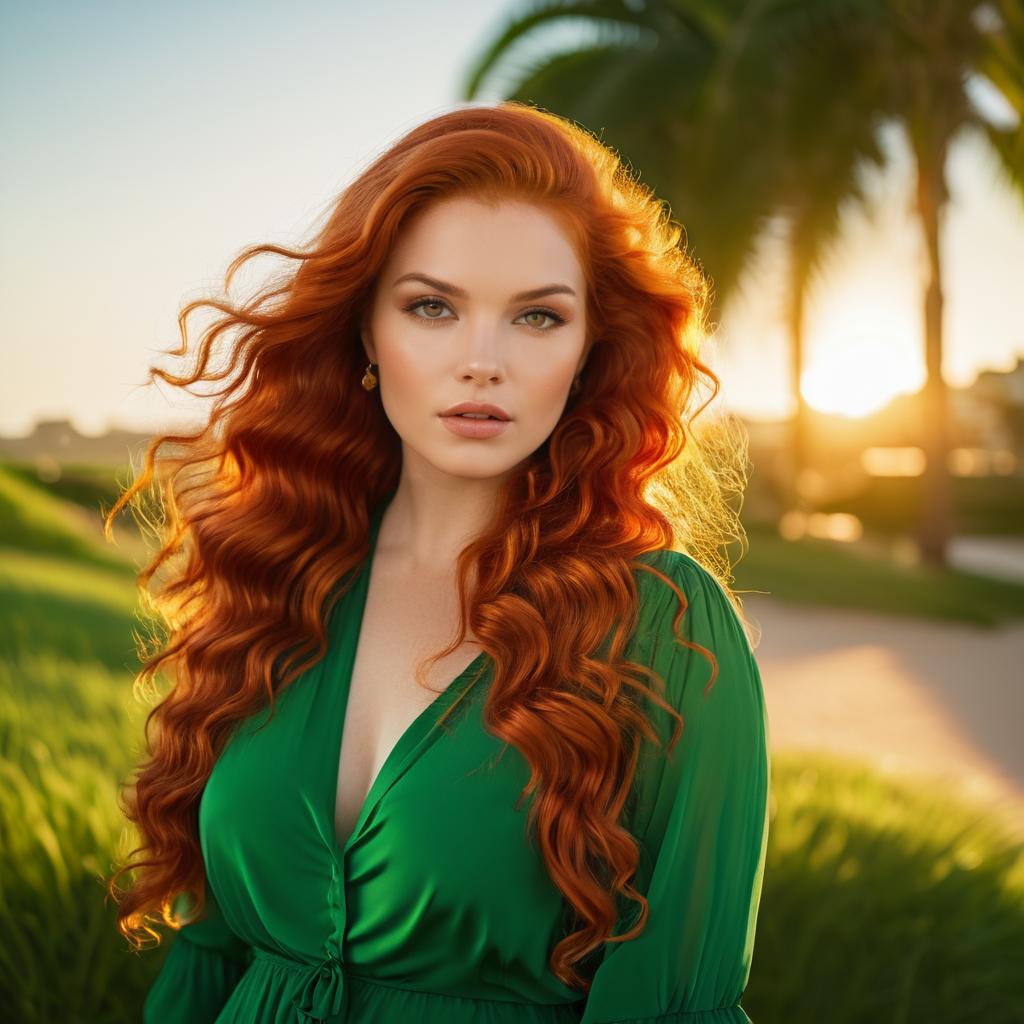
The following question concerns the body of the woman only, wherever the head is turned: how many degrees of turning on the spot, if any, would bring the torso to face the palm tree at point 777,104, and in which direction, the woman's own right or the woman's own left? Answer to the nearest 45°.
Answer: approximately 135° to the woman's own right

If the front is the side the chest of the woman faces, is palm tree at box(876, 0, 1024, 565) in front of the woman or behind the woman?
behind

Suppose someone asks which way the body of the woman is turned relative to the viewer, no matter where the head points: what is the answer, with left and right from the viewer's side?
facing the viewer and to the left of the viewer
